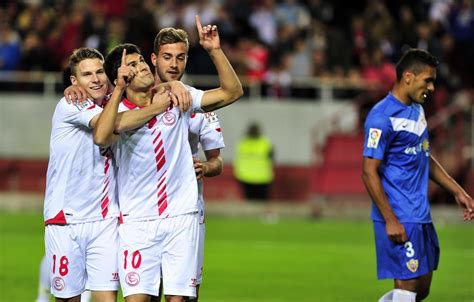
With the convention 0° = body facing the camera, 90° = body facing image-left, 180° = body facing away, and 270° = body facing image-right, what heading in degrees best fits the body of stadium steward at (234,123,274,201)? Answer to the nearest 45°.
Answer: approximately 180°
